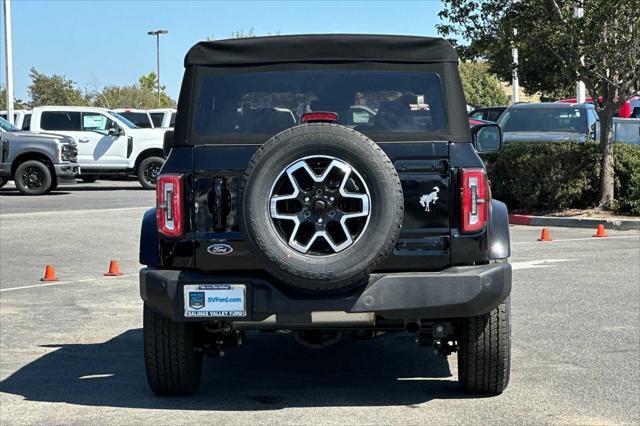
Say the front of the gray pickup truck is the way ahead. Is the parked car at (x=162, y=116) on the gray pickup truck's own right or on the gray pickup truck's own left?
on the gray pickup truck's own left

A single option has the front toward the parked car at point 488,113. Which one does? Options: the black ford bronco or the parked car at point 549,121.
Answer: the black ford bronco

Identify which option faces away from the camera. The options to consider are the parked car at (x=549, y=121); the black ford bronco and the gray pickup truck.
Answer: the black ford bronco

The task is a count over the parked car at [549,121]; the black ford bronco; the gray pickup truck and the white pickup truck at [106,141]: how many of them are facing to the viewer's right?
2

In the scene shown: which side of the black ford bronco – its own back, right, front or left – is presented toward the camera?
back

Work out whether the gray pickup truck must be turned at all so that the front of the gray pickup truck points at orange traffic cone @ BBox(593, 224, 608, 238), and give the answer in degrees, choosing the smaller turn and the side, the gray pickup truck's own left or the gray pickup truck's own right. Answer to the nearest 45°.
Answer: approximately 45° to the gray pickup truck's own right

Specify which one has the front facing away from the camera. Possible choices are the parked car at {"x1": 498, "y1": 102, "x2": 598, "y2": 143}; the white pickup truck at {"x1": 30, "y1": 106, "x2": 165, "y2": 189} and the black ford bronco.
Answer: the black ford bronco

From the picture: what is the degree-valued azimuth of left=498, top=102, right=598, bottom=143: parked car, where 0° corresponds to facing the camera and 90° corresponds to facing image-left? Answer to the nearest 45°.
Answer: approximately 0°

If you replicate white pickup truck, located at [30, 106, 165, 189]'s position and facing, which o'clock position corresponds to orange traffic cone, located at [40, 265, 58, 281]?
The orange traffic cone is roughly at 3 o'clock from the white pickup truck.

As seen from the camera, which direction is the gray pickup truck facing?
to the viewer's right

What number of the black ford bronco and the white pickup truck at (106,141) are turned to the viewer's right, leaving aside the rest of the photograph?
1

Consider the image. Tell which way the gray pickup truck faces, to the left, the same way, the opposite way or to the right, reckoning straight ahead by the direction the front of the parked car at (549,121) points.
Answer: to the left

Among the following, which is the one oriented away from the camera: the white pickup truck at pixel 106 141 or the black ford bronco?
the black ford bronco

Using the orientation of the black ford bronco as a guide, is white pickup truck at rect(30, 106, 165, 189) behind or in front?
in front

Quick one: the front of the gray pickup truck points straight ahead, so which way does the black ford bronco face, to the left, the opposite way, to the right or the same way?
to the left

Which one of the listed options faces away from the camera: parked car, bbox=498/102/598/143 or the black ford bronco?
the black ford bronco

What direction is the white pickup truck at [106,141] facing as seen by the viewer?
to the viewer's right

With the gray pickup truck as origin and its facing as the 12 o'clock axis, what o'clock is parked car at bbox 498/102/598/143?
The parked car is roughly at 1 o'clock from the gray pickup truck.
